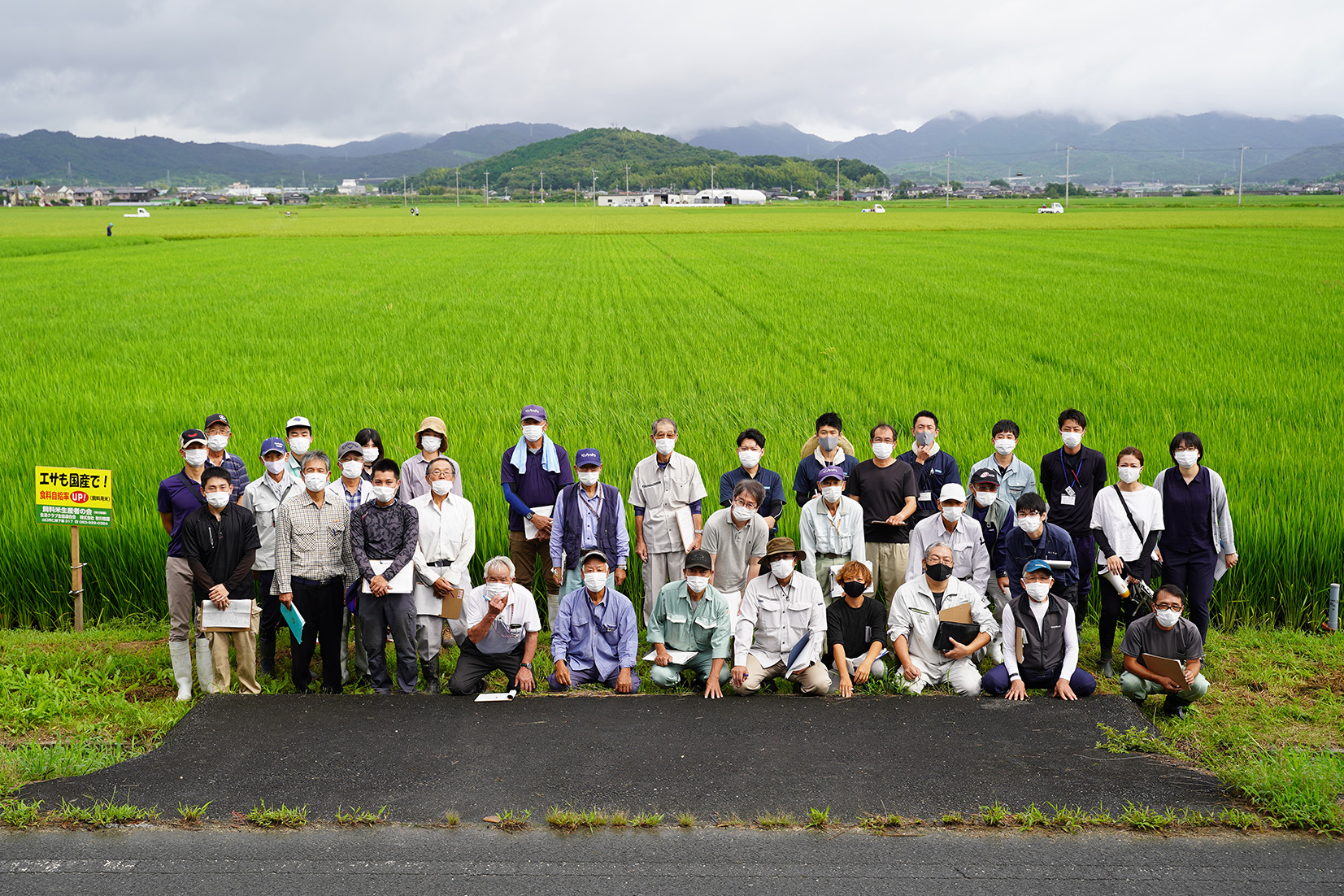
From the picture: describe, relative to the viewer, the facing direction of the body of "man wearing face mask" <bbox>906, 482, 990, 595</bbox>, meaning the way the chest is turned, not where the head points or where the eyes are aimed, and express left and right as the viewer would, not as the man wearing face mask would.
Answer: facing the viewer

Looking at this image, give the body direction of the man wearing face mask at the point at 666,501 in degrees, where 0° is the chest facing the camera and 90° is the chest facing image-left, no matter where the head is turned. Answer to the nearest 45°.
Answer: approximately 0°

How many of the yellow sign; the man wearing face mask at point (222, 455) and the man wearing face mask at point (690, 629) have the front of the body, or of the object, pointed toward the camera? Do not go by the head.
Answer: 3

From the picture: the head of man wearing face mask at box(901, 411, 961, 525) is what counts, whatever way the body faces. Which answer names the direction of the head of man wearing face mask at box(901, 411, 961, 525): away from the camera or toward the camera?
toward the camera

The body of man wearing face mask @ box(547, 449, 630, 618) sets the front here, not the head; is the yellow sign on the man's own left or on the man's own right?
on the man's own right

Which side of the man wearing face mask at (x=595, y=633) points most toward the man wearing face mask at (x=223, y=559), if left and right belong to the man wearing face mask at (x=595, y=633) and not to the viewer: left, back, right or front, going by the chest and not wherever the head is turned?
right

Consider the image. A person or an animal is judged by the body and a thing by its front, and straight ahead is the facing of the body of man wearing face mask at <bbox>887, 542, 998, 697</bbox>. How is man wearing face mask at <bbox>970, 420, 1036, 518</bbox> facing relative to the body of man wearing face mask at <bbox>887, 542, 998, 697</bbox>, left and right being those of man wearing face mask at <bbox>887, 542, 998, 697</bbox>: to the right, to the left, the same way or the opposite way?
the same way

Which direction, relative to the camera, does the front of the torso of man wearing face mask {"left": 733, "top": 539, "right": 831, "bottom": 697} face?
toward the camera

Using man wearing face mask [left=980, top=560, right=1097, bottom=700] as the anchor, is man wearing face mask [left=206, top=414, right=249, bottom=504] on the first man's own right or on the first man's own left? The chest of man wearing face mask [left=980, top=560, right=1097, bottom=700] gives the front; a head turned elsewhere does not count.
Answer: on the first man's own right

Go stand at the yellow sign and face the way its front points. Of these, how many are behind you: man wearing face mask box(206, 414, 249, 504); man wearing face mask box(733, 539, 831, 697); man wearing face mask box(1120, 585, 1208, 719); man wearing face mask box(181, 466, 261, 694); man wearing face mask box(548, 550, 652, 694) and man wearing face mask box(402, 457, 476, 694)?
0

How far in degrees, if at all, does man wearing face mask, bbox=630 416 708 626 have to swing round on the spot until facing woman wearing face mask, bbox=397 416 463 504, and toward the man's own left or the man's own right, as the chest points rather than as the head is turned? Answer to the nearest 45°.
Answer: approximately 90° to the man's own right

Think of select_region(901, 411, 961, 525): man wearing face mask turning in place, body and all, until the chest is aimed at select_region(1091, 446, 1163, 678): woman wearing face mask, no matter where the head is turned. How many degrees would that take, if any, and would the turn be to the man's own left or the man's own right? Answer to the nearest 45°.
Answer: approximately 45° to the man's own left

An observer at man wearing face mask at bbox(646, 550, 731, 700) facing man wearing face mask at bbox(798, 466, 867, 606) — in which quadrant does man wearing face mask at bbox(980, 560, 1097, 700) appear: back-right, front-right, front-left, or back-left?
front-right

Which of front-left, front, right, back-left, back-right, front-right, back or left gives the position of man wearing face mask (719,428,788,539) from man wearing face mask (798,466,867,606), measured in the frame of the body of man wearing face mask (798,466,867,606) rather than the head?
back-right

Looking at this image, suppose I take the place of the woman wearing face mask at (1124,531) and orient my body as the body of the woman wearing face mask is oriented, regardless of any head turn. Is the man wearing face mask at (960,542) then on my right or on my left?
on my right

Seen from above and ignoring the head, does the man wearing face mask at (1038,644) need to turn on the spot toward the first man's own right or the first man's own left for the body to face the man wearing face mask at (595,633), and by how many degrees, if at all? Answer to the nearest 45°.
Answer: approximately 90° to the first man's own right

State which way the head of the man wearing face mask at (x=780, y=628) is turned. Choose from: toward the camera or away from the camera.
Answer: toward the camera

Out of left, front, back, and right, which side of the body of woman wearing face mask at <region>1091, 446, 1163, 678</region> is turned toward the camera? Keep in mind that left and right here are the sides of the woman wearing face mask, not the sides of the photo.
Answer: front
